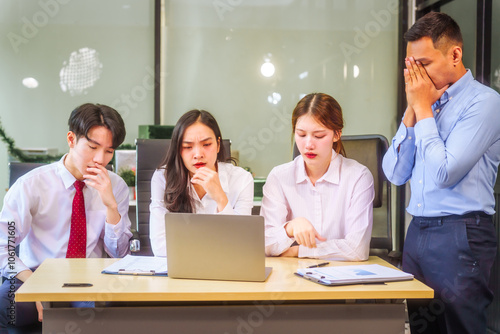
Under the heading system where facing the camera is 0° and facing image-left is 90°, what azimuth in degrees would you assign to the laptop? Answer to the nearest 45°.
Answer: approximately 180°

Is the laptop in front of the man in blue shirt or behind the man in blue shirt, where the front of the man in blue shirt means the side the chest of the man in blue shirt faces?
in front

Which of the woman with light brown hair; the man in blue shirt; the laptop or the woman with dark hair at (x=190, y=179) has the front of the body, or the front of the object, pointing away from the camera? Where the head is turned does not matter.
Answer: the laptop

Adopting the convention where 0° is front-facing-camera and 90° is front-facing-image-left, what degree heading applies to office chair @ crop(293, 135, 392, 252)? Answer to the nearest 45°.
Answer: approximately 0°

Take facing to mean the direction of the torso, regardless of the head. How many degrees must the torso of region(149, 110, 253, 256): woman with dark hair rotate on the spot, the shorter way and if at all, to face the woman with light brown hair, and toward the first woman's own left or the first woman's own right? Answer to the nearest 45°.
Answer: approximately 90° to the first woman's own left

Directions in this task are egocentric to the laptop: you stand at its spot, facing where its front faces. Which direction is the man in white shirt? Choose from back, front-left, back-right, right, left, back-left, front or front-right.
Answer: front-left

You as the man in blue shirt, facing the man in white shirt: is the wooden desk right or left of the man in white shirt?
left

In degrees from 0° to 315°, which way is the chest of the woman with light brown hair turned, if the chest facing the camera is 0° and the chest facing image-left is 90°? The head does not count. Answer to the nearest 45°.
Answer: approximately 0°

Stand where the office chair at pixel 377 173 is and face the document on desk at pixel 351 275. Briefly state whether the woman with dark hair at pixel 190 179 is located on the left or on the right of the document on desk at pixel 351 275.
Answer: right

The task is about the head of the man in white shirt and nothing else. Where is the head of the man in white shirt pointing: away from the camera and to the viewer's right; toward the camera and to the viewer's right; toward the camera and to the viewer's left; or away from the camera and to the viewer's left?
toward the camera and to the viewer's right
